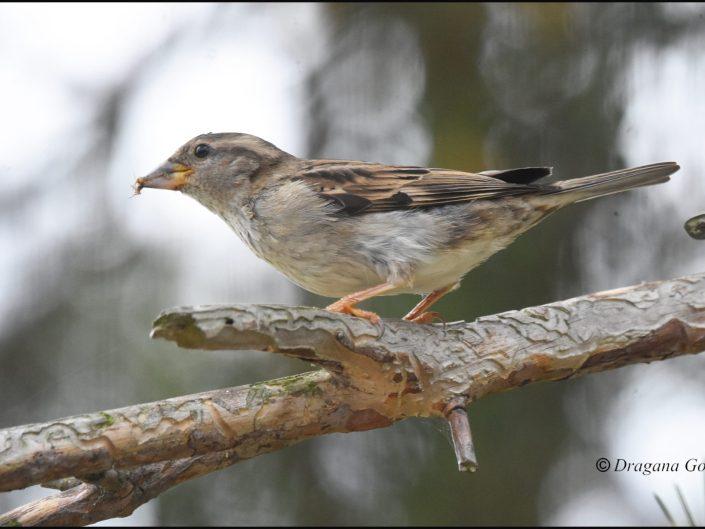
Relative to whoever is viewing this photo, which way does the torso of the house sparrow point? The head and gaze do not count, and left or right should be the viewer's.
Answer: facing to the left of the viewer
